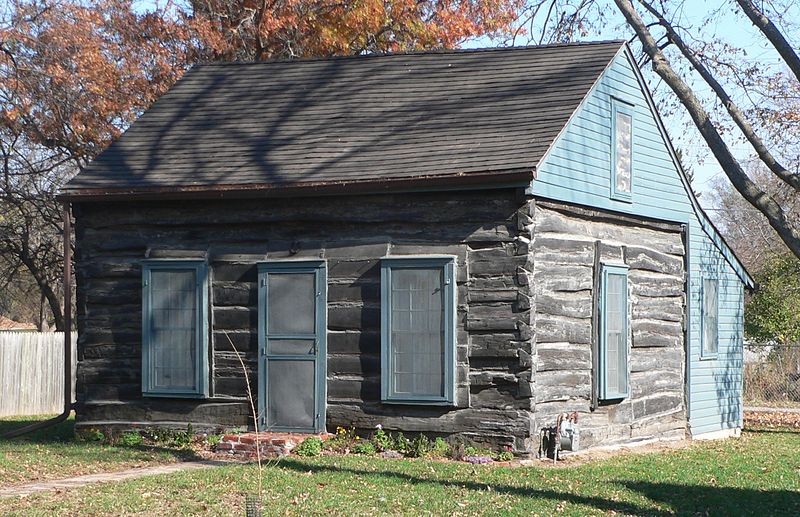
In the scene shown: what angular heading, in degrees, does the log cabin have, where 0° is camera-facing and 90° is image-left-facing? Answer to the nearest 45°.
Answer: approximately 45°

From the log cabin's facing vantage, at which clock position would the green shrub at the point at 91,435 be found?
The green shrub is roughly at 2 o'clock from the log cabin.

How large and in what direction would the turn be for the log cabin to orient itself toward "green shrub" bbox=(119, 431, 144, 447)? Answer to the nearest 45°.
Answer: approximately 45° to its right

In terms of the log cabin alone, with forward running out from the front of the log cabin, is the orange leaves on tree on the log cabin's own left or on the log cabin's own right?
on the log cabin's own right

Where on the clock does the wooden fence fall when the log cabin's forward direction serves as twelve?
The wooden fence is roughly at 3 o'clock from the log cabin.
